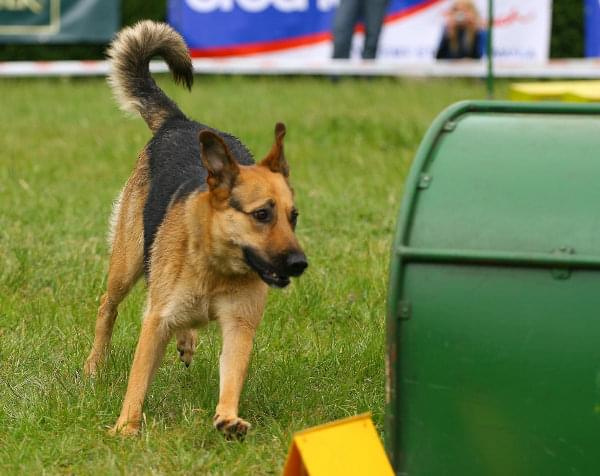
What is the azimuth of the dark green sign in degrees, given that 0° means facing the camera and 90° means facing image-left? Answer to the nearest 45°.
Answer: approximately 0°

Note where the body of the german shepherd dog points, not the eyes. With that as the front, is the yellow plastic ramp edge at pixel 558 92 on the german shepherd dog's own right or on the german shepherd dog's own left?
on the german shepherd dog's own left

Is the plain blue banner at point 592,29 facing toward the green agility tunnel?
yes

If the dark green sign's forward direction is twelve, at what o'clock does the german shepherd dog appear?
The german shepherd dog is roughly at 12 o'clock from the dark green sign.

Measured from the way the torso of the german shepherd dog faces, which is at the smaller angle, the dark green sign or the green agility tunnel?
the green agility tunnel

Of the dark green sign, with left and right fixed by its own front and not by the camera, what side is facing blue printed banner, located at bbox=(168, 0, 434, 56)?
left

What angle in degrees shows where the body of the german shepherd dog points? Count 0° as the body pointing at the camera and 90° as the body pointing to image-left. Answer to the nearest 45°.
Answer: approximately 315°

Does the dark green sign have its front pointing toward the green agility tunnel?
yes
